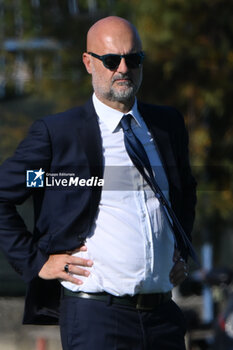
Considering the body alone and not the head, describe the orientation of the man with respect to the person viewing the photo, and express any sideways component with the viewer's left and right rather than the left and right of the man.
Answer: facing the viewer and to the right of the viewer
